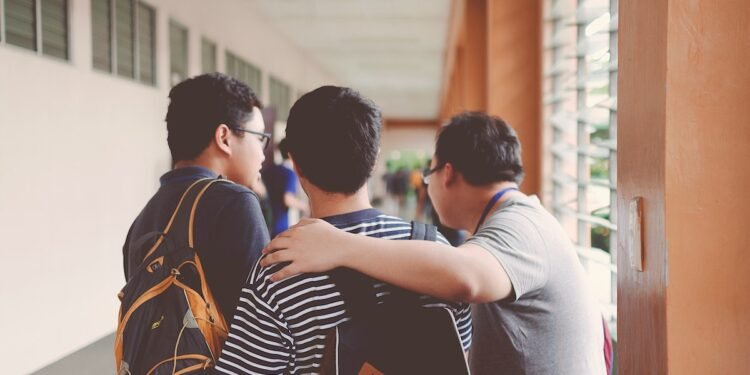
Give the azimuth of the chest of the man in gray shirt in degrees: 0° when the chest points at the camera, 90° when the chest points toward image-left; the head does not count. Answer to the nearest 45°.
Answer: approximately 135°

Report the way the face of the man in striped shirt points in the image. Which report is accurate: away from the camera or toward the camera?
away from the camera

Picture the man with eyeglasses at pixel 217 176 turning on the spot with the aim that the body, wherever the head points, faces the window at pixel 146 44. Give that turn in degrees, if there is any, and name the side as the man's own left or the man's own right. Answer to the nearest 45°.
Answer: approximately 45° to the man's own left

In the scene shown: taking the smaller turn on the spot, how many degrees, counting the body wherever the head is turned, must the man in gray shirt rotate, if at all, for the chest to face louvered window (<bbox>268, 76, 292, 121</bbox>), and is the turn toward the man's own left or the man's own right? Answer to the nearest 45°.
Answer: approximately 45° to the man's own right

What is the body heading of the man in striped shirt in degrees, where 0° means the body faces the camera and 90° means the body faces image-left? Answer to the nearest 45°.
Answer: approximately 180°

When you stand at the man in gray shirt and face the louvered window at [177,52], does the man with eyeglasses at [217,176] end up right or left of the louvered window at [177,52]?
left

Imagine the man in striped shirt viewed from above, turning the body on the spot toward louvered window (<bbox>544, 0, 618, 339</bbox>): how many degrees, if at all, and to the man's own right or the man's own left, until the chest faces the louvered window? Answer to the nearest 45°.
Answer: approximately 45° to the man's own right

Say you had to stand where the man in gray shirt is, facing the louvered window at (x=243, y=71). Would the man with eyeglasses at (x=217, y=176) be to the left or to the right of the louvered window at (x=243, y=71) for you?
left

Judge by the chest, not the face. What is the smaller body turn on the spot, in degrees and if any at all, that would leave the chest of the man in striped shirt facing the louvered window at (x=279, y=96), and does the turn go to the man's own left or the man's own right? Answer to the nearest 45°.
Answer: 0° — they already face it
